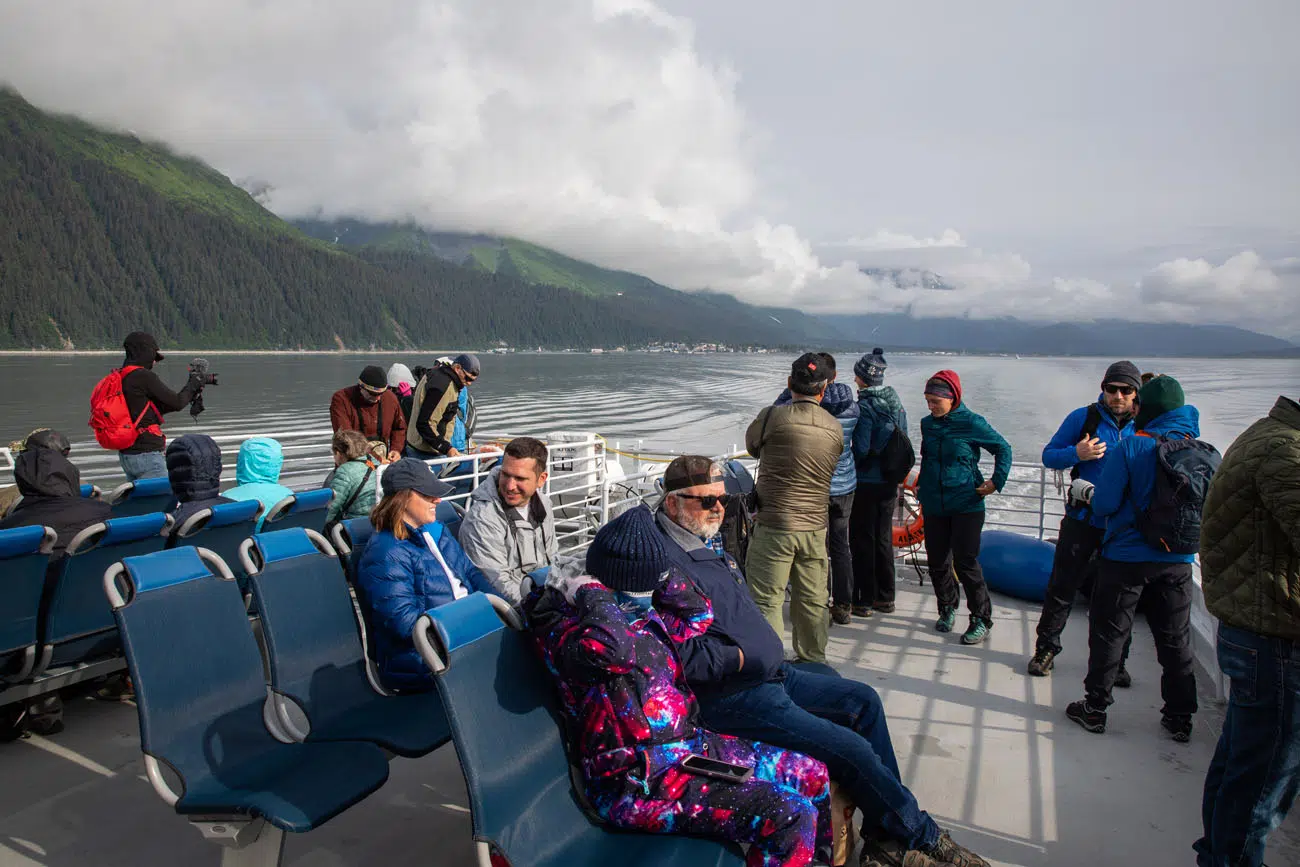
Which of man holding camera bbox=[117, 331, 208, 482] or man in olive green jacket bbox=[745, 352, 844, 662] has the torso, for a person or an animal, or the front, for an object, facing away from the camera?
the man in olive green jacket

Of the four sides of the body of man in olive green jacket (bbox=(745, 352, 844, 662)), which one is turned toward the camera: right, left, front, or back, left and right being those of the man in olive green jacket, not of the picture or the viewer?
back

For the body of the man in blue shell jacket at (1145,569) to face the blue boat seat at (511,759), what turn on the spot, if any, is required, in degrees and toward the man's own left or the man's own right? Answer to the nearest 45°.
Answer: approximately 90° to the man's own left

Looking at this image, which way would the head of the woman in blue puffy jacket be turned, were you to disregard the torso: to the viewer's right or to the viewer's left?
to the viewer's right

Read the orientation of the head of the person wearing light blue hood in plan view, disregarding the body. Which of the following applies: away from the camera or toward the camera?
away from the camera

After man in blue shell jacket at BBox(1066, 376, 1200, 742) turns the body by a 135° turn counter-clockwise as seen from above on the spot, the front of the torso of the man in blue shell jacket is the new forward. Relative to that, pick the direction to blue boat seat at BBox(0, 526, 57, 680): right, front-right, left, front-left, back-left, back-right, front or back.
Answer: front-right

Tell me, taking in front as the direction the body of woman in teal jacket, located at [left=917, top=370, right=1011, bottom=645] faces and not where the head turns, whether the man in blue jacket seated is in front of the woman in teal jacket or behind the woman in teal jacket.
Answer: in front

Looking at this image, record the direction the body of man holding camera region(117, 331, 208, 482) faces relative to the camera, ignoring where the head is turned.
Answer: to the viewer's right
